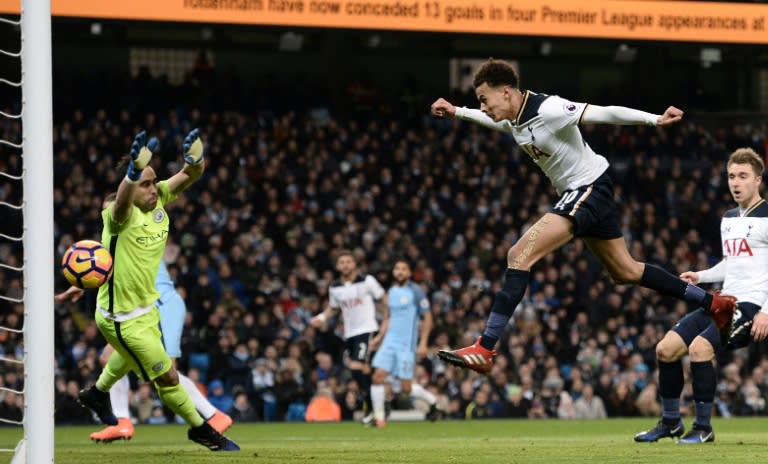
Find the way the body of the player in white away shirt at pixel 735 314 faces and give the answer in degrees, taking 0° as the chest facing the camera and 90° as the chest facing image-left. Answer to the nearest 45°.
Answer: approximately 45°

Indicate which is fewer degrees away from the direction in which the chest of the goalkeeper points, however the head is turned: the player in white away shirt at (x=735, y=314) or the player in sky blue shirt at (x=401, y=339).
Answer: the player in white away shirt

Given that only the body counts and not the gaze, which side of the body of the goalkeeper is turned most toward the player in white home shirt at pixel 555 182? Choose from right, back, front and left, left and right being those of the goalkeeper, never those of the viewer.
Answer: front

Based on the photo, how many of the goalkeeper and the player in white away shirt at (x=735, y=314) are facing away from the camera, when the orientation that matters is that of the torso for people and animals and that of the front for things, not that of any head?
0

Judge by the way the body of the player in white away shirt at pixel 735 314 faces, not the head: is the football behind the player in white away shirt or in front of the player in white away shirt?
in front

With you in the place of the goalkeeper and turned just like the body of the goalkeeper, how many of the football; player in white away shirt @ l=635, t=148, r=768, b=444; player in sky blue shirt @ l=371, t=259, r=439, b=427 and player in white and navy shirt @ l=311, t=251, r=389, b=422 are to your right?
1

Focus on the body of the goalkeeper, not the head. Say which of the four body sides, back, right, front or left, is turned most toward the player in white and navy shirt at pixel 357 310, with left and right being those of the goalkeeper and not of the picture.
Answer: left

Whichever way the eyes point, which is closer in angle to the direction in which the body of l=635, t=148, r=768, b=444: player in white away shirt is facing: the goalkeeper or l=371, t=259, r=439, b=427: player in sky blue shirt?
the goalkeeper

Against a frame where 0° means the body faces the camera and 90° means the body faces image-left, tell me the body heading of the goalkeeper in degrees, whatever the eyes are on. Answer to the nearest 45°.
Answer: approximately 315°

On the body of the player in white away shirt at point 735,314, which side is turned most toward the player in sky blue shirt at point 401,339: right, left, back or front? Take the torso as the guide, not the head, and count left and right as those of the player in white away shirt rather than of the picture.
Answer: right

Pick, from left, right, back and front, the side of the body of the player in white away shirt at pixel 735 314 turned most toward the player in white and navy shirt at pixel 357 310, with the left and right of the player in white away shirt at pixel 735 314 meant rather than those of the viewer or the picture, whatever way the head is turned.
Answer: right

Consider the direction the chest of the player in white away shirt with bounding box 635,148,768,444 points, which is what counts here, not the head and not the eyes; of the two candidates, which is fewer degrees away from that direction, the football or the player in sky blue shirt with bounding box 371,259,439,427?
the football

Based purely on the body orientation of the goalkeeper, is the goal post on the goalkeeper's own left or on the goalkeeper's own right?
on the goalkeeper's own right
